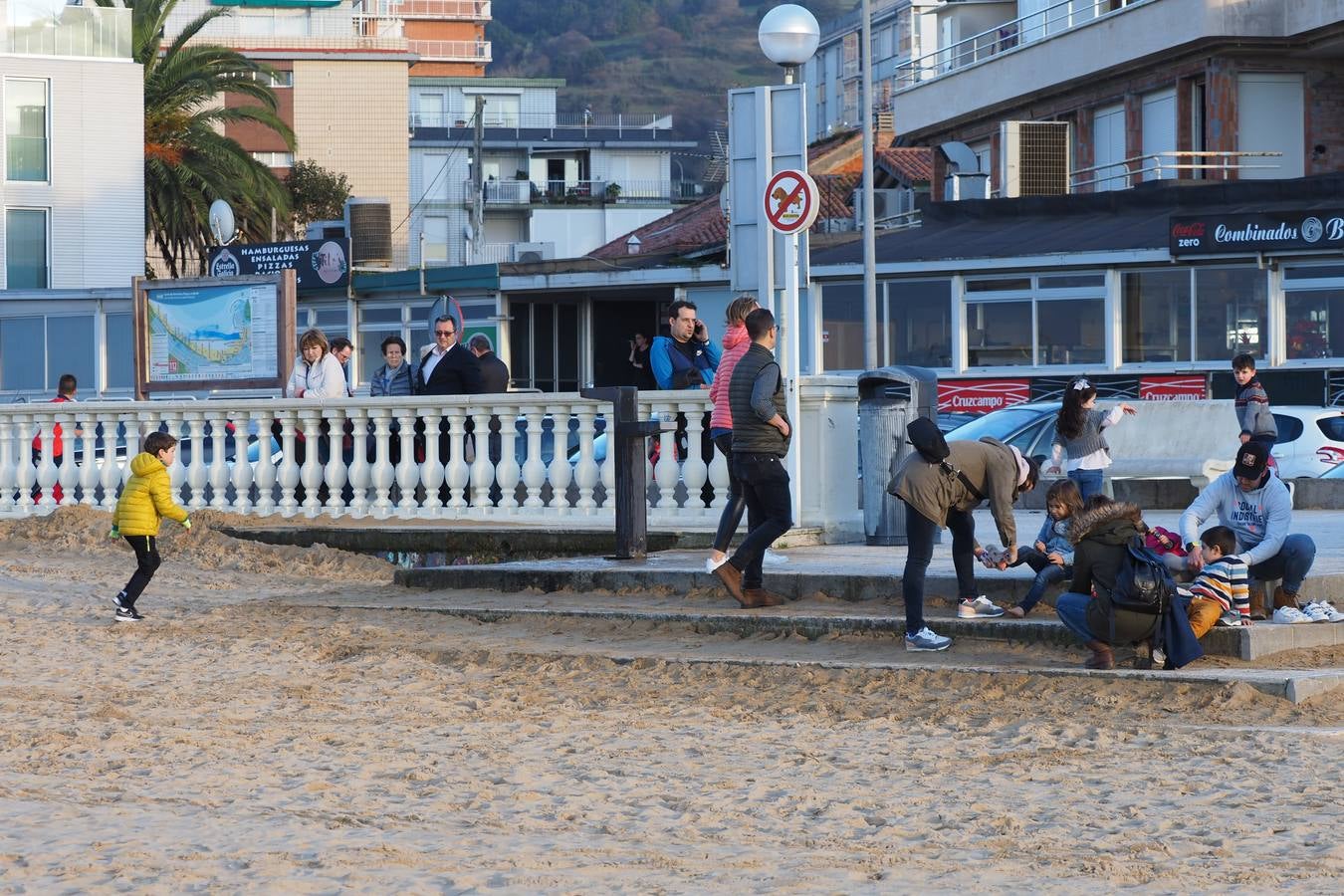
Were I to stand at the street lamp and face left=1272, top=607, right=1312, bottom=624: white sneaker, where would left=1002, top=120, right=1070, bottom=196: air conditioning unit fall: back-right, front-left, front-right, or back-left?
back-left

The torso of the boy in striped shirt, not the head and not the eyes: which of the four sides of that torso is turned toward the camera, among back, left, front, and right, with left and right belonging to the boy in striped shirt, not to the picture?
left

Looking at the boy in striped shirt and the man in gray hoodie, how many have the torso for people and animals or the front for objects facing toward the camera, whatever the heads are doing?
1

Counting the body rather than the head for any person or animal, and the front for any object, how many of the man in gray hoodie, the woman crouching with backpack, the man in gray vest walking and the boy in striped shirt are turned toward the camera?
1

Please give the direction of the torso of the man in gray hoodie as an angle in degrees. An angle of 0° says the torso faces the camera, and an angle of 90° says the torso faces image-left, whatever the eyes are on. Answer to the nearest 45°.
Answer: approximately 0°

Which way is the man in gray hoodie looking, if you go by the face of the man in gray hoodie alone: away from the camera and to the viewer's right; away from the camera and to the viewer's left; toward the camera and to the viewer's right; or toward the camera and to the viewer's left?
toward the camera and to the viewer's left
